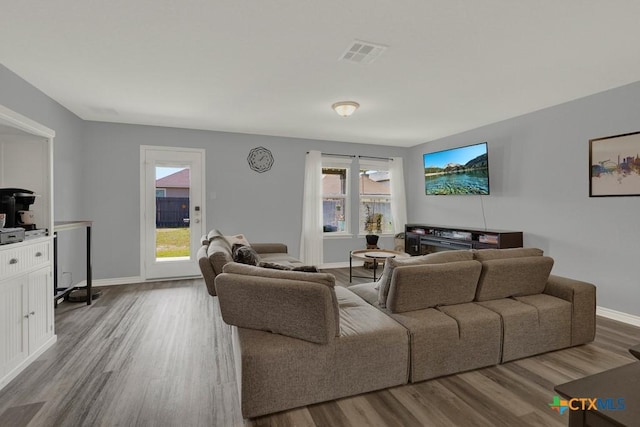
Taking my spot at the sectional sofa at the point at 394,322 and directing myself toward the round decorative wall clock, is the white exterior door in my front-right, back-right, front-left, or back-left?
front-left

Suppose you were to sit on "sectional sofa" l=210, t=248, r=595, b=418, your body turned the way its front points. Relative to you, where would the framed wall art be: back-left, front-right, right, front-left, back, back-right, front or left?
right

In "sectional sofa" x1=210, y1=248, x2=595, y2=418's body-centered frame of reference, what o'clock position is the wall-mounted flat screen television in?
The wall-mounted flat screen television is roughly at 2 o'clock from the sectional sofa.

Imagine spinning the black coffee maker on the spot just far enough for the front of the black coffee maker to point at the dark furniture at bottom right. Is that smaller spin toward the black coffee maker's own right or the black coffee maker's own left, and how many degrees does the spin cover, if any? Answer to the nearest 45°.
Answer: approximately 45° to the black coffee maker's own right

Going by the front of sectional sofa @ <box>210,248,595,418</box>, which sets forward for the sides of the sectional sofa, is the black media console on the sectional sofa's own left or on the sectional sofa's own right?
on the sectional sofa's own right

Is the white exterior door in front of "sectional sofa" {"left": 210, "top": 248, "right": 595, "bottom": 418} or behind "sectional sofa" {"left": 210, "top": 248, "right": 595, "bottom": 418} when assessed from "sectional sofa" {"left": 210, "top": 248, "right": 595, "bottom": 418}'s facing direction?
in front

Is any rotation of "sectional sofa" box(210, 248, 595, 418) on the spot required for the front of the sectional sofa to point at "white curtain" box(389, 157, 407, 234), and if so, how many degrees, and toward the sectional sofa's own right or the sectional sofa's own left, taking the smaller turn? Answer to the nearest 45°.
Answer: approximately 45° to the sectional sofa's own right

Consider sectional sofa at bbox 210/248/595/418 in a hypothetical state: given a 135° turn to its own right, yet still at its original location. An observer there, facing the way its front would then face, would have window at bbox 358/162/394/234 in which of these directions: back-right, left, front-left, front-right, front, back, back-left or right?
left

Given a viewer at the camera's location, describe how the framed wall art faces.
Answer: facing the viewer and to the left of the viewer

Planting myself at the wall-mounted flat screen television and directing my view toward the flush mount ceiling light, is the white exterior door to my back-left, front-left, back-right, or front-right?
front-right

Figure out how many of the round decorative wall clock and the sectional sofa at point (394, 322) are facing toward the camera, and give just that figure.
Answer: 1

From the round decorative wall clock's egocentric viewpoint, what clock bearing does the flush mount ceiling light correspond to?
The flush mount ceiling light is roughly at 11 o'clock from the round decorative wall clock.

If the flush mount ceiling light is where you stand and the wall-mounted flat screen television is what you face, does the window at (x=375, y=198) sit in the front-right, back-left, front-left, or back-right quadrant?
front-left

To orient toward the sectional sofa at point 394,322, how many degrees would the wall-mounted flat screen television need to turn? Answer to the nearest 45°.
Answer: approximately 45° to its left

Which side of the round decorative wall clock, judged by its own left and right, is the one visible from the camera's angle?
front

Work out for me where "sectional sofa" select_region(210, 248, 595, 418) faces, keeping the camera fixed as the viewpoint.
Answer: facing away from the viewer and to the left of the viewer
